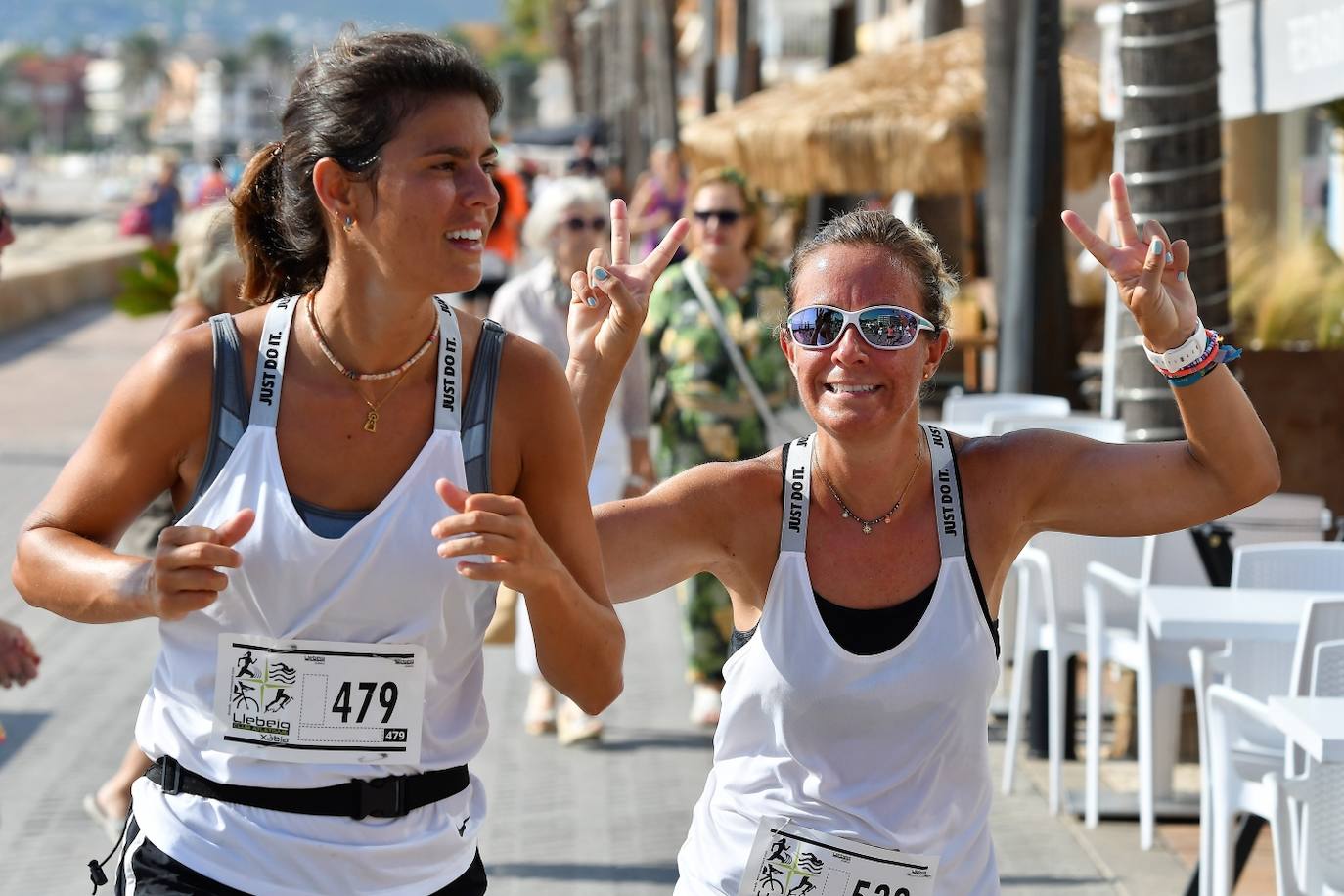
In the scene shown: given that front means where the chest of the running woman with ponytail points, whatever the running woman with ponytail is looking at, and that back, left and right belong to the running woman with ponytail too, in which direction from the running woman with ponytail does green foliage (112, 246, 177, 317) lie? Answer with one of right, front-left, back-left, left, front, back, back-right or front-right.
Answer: back

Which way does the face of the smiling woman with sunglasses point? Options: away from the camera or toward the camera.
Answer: toward the camera

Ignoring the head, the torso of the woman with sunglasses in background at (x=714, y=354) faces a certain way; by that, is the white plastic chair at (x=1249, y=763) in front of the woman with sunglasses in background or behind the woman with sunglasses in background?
in front

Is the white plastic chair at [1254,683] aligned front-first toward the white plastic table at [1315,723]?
yes

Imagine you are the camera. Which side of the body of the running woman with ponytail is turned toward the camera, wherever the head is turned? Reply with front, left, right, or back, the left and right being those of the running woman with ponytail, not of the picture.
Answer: front

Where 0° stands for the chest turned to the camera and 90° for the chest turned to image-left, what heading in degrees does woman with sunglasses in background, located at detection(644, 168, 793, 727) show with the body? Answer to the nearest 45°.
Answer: approximately 0°

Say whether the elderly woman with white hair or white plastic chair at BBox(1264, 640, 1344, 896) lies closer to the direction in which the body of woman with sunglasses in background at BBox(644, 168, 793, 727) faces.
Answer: the white plastic chair

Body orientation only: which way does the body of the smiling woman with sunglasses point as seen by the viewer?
toward the camera

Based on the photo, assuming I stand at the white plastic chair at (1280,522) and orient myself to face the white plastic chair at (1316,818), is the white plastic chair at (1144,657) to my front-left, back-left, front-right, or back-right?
front-right

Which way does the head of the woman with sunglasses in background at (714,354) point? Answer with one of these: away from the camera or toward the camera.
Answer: toward the camera

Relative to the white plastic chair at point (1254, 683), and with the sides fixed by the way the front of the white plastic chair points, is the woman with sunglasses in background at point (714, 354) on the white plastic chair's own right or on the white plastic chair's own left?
on the white plastic chair's own right

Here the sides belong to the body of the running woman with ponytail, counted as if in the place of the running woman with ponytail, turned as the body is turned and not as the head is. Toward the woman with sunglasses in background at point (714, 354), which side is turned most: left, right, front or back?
back

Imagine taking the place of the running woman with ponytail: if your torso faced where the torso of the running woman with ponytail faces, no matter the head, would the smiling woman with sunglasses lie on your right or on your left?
on your left
